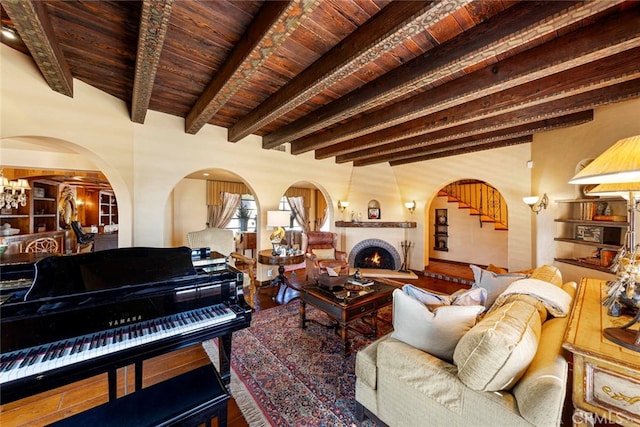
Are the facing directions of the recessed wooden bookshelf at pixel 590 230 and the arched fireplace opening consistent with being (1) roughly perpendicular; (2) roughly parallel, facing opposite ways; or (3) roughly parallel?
roughly perpendicular

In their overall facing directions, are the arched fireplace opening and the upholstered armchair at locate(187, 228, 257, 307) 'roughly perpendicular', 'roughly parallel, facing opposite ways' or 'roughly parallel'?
roughly perpendicular

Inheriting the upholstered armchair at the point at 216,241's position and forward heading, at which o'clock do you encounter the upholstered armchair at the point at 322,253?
the upholstered armchair at the point at 322,253 is roughly at 10 o'clock from the upholstered armchair at the point at 216,241.

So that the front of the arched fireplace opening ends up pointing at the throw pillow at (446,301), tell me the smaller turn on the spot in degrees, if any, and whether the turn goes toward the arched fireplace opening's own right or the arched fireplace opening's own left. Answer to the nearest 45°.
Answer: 0° — it already faces it

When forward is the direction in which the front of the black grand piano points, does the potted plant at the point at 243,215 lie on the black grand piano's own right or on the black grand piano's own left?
on the black grand piano's own left

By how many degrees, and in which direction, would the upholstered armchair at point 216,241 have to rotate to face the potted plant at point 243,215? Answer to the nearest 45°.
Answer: approximately 135° to its left

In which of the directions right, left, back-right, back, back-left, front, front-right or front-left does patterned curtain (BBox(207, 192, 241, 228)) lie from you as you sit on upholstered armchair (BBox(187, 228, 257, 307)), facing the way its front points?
back-left

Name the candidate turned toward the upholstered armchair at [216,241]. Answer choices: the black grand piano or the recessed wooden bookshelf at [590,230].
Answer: the recessed wooden bookshelf

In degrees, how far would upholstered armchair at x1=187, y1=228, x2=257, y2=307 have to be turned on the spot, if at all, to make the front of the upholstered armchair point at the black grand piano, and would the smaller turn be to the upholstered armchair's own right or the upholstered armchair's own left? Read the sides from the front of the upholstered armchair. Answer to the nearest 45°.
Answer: approximately 45° to the upholstered armchair's own right

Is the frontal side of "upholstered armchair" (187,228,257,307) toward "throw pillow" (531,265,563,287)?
yes
